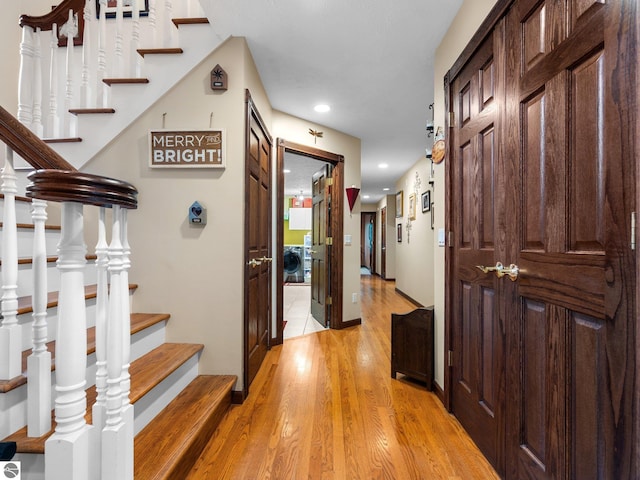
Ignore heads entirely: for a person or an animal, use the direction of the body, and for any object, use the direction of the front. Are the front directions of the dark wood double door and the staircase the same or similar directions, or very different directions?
very different directions

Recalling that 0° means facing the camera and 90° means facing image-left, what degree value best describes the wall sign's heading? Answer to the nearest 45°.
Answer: approximately 0°

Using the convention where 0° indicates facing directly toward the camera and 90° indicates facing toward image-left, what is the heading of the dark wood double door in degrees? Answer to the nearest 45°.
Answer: approximately 45°

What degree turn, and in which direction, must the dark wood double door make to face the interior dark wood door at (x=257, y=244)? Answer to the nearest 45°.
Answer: approximately 45° to its right

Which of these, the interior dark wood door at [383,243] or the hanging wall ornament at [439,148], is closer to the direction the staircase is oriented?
the hanging wall ornament

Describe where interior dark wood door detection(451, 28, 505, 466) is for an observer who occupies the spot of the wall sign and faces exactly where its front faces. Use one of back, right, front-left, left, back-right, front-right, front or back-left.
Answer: front-left

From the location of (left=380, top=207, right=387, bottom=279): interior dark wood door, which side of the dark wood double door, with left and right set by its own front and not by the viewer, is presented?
right

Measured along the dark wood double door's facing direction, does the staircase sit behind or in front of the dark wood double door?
in front

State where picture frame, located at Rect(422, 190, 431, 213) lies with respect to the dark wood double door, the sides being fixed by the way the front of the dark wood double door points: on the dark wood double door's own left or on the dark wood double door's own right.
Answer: on the dark wood double door's own right

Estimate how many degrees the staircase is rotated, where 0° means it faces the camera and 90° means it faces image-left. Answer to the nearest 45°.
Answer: approximately 315°

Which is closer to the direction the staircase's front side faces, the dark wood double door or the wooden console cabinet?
the dark wood double door

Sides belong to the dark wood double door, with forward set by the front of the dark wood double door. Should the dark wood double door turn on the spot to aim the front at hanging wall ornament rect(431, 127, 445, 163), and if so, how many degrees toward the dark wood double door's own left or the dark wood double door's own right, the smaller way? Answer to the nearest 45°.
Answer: approximately 90° to the dark wood double door's own right

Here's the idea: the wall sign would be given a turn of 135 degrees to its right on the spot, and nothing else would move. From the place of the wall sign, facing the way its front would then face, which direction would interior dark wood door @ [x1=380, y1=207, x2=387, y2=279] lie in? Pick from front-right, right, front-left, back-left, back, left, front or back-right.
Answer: right
